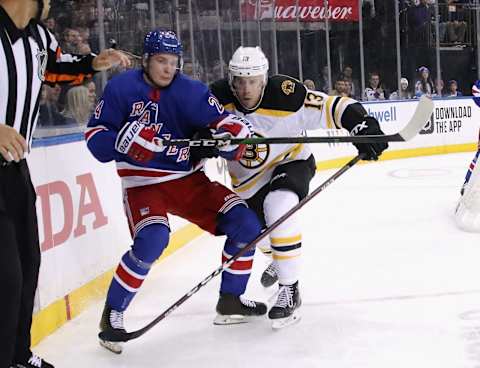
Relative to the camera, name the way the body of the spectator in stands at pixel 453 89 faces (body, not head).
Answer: toward the camera

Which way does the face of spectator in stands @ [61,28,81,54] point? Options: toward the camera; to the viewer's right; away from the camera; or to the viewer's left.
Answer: toward the camera

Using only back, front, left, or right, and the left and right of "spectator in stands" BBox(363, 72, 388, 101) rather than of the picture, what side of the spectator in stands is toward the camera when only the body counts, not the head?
front

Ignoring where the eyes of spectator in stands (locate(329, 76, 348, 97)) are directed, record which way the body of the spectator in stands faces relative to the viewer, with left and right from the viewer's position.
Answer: facing the viewer

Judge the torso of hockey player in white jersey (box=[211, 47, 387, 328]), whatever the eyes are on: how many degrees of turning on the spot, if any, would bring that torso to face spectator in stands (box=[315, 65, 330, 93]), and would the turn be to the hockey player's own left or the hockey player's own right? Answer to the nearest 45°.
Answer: approximately 135° to the hockey player's own right

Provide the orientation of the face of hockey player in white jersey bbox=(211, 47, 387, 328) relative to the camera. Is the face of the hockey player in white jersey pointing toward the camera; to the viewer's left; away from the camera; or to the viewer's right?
toward the camera

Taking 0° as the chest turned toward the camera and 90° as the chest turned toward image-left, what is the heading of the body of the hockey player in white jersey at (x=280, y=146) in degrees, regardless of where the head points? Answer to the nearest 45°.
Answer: approximately 45°

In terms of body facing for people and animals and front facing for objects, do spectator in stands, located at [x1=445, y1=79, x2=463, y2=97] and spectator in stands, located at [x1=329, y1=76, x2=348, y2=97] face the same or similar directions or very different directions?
same or similar directions

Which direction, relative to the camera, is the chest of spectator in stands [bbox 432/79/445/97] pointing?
toward the camera

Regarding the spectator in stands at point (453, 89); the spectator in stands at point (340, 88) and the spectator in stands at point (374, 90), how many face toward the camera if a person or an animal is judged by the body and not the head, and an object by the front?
3
